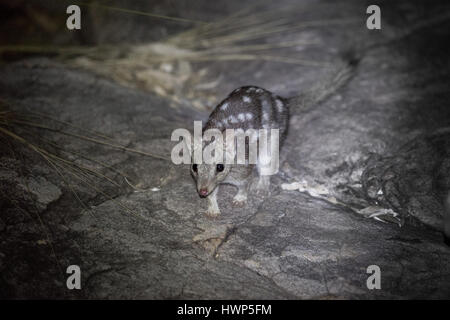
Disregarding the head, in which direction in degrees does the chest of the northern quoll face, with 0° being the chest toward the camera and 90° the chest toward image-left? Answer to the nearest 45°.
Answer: approximately 45°
